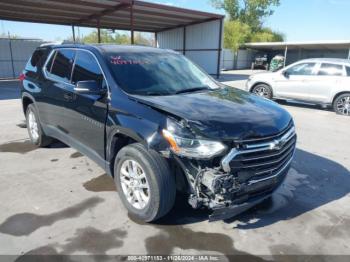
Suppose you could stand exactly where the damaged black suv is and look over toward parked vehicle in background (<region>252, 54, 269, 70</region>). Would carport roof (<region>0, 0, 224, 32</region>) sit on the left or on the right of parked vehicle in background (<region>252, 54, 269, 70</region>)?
left

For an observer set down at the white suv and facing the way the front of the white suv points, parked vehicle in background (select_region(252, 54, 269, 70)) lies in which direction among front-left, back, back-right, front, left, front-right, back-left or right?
front-right

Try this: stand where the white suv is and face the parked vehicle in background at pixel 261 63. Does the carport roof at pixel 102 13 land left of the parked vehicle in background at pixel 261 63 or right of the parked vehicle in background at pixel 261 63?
left

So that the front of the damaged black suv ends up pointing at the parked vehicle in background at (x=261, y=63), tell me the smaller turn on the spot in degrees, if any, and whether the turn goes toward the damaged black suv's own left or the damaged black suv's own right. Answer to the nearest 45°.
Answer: approximately 135° to the damaged black suv's own left

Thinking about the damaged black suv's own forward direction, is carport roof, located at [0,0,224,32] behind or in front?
behind

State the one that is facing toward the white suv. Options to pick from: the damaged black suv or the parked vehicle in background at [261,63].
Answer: the parked vehicle in background

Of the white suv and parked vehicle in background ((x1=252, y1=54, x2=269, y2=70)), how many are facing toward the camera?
1

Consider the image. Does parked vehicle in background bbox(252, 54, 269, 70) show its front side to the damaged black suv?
yes

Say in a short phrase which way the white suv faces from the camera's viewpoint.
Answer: facing away from the viewer and to the left of the viewer

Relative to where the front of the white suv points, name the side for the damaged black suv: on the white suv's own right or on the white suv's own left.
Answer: on the white suv's own left

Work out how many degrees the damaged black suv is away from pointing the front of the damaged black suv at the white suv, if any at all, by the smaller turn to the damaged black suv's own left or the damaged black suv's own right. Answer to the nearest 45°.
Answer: approximately 90° to the damaged black suv's own left
